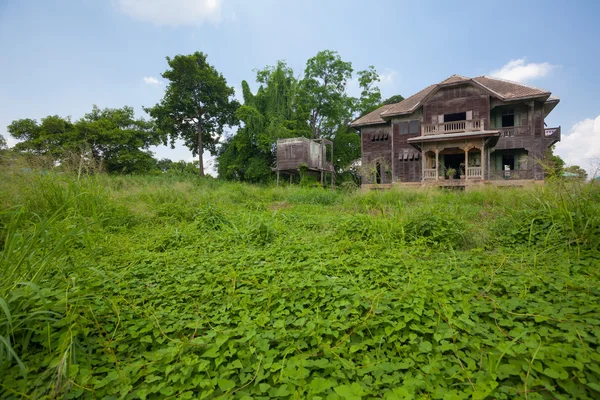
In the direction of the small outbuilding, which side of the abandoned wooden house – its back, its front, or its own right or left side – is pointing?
right

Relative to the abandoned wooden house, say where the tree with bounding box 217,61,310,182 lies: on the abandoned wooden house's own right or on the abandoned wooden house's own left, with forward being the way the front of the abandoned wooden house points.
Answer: on the abandoned wooden house's own right

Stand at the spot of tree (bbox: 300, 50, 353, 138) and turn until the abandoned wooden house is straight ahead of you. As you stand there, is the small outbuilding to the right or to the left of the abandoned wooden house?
right

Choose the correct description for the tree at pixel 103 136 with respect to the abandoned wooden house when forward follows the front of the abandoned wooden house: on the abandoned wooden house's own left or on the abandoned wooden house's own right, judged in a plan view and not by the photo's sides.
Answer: on the abandoned wooden house's own right

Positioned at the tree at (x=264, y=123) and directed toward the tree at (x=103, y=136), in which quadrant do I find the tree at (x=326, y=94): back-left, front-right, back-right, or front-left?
back-right

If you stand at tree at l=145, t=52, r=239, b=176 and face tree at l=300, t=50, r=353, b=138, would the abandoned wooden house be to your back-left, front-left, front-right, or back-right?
front-right

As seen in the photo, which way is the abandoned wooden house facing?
toward the camera

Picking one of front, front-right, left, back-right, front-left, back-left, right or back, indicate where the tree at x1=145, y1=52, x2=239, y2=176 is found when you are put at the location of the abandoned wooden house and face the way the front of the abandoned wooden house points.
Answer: right

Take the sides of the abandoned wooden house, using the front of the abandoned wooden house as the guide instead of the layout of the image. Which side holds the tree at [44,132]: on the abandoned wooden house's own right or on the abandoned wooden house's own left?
on the abandoned wooden house's own right
